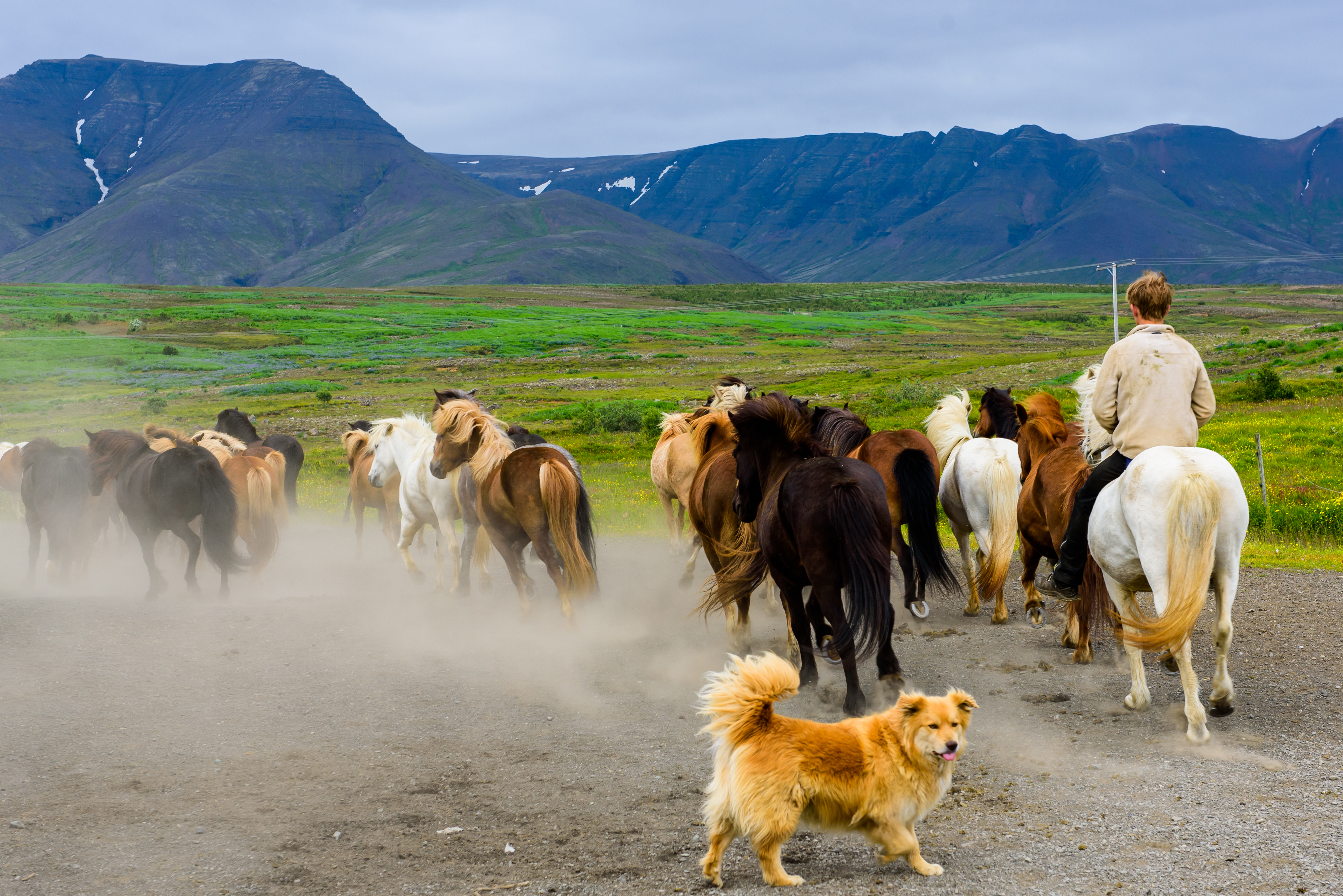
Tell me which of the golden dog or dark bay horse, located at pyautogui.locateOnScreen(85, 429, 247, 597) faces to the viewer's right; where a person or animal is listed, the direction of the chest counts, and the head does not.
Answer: the golden dog

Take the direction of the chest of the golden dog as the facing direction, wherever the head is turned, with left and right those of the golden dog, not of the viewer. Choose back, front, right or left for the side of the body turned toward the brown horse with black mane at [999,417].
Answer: left

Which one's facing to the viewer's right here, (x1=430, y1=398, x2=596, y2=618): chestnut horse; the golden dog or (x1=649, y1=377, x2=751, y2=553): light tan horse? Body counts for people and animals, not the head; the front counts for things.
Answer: the golden dog

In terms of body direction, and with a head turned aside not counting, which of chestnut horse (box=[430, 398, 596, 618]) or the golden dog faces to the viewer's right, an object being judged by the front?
the golden dog

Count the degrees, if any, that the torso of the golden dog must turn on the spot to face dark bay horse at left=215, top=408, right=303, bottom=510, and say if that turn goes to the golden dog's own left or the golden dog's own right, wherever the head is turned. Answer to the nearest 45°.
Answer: approximately 135° to the golden dog's own left

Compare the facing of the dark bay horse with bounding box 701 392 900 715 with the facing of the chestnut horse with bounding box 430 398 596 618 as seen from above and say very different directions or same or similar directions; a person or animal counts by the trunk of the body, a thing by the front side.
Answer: same or similar directions

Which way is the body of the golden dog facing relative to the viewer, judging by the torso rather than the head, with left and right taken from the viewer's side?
facing to the right of the viewer

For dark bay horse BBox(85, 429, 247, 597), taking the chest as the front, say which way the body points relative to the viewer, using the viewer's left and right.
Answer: facing away from the viewer and to the left of the viewer

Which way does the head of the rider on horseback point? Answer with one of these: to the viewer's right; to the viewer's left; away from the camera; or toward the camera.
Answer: away from the camera

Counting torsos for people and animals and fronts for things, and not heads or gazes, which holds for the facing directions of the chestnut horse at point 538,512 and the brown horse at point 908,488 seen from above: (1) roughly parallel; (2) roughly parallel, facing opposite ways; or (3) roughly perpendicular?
roughly parallel

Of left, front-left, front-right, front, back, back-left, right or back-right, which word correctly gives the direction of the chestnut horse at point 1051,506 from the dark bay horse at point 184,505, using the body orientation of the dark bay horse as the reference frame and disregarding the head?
back

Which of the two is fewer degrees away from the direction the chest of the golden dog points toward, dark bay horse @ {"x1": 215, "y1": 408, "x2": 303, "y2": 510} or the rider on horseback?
the rider on horseback
